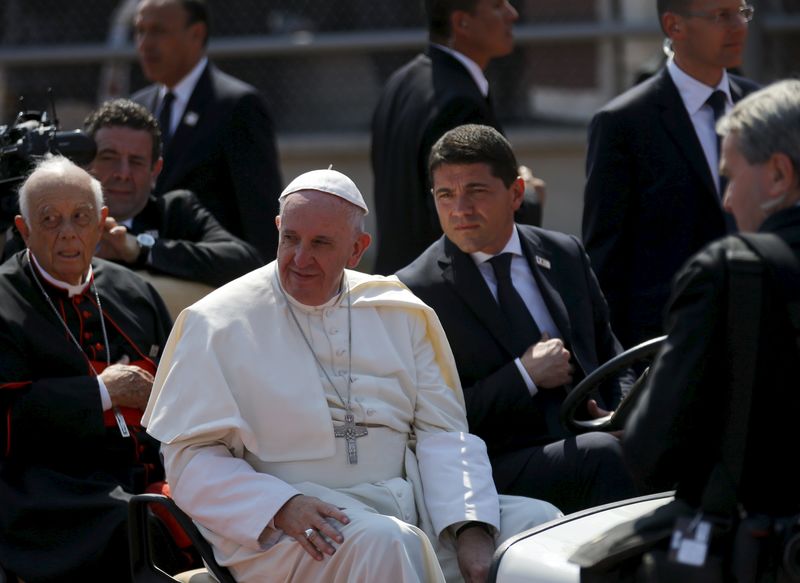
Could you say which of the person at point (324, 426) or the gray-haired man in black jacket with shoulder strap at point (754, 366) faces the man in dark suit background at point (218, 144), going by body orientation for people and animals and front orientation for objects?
the gray-haired man in black jacket with shoulder strap

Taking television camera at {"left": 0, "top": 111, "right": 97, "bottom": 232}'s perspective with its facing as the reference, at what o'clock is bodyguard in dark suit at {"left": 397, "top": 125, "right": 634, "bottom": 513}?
The bodyguard in dark suit is roughly at 1 o'clock from the television camera.

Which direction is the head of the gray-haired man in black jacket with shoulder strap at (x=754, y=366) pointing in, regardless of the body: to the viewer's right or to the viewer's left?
to the viewer's left

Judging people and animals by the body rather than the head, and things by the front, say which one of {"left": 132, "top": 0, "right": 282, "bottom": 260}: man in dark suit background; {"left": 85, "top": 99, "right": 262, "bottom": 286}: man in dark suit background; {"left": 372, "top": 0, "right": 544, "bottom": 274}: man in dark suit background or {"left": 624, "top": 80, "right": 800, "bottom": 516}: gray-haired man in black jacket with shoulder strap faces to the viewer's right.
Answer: {"left": 372, "top": 0, "right": 544, "bottom": 274}: man in dark suit background

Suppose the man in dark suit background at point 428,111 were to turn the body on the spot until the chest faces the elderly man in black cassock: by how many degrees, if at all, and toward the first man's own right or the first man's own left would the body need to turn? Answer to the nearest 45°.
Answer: approximately 135° to the first man's own right

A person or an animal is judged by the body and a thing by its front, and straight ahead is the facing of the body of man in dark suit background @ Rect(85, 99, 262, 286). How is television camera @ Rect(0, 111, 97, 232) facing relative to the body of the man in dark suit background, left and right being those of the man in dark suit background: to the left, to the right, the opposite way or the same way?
to the left

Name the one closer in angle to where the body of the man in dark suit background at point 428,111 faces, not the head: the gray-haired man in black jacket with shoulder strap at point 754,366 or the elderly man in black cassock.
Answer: the gray-haired man in black jacket with shoulder strap

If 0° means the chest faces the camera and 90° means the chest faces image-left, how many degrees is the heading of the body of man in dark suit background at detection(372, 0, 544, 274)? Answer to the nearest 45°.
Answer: approximately 270°

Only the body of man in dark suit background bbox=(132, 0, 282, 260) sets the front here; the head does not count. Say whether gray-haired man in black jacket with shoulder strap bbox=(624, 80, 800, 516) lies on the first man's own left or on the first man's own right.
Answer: on the first man's own left

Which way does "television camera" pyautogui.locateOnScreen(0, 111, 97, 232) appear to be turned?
to the viewer's right

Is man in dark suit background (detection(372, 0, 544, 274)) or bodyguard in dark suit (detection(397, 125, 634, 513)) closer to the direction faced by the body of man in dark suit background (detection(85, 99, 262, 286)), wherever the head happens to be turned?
the bodyguard in dark suit
